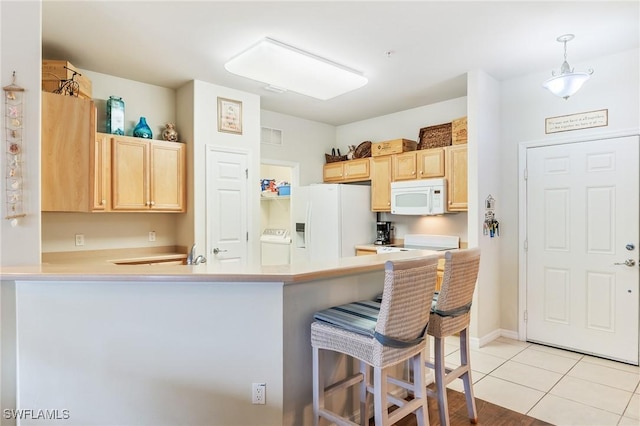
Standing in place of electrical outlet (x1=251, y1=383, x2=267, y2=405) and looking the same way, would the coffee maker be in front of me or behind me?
behind

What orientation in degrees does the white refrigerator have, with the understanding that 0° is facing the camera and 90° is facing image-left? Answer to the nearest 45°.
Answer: approximately 45°

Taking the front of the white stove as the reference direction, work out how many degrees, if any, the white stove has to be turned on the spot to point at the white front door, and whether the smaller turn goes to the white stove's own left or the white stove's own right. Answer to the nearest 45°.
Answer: approximately 90° to the white stove's own left

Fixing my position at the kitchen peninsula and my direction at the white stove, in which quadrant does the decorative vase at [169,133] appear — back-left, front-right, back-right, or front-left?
front-left

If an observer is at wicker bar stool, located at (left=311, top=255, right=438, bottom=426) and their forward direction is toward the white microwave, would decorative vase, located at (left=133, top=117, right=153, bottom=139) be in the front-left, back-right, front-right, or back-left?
front-left

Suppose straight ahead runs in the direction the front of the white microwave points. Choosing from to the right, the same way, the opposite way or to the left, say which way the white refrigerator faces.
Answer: the same way

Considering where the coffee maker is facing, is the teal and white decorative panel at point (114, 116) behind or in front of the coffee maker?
in front

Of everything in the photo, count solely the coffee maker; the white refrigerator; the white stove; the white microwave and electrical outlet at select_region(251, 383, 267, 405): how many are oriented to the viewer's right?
0

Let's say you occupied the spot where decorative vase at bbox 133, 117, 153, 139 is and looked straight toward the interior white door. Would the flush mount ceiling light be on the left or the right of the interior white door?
right

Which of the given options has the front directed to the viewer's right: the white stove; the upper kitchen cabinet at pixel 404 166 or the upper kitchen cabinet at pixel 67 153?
the upper kitchen cabinet at pixel 67 153

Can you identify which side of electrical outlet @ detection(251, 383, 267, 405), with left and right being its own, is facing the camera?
front

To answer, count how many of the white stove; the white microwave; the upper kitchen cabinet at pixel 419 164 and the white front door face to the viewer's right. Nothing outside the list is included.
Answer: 0

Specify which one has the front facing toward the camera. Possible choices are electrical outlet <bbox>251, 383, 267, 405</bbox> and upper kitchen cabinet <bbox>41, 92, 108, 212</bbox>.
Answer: the electrical outlet

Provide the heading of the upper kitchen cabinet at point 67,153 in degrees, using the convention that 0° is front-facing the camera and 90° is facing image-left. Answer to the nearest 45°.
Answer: approximately 270°

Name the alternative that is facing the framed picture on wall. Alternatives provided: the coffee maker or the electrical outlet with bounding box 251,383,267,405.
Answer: the coffee maker

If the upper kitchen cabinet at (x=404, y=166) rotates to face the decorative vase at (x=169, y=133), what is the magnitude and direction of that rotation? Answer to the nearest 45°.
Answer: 0° — it already faces it

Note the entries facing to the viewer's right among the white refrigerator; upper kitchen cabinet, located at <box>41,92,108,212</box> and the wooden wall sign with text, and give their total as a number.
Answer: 1

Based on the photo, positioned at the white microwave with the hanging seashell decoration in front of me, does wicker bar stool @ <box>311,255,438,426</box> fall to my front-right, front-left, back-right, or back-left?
front-left

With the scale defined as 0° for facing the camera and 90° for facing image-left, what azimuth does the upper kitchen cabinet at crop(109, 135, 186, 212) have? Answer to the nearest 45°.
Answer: approximately 315°
